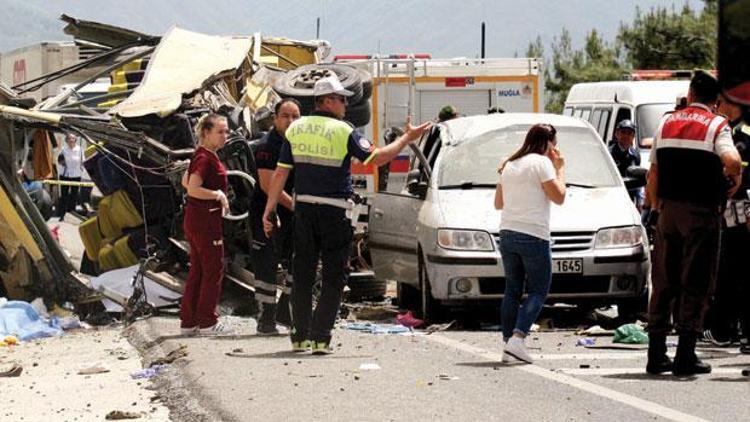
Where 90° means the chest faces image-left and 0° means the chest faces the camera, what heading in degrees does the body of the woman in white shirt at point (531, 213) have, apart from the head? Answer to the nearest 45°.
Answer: approximately 225°

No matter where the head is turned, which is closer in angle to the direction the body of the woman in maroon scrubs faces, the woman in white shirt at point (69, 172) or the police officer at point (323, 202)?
the police officer

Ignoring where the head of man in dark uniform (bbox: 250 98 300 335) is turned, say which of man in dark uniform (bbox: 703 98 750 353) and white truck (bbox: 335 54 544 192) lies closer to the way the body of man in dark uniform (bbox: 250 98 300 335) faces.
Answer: the man in dark uniform

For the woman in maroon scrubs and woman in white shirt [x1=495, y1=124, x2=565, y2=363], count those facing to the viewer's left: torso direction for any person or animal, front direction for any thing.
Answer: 0
